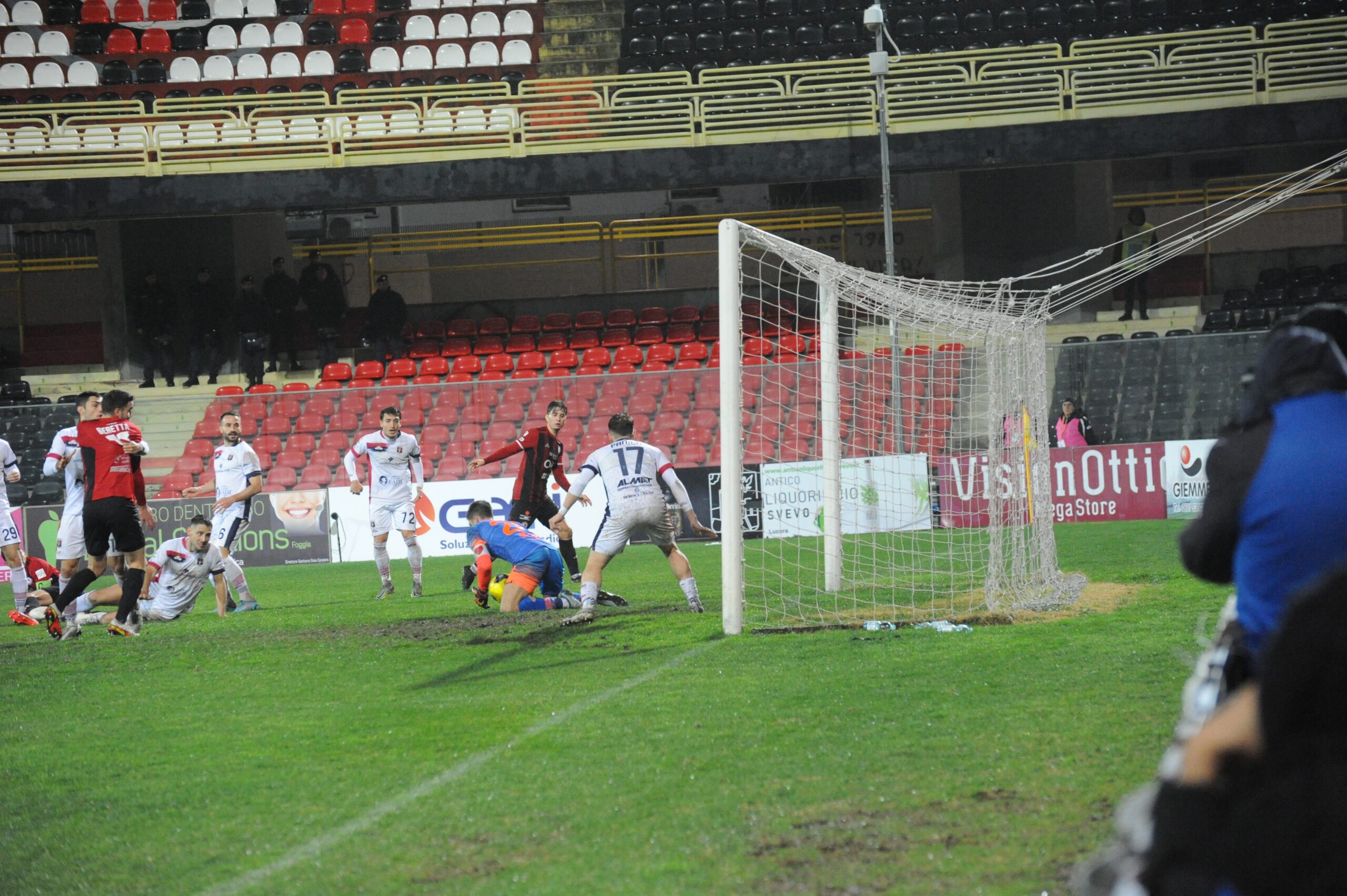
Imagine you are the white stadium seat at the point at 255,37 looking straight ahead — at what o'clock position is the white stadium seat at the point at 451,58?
the white stadium seat at the point at 451,58 is roughly at 10 o'clock from the white stadium seat at the point at 255,37.

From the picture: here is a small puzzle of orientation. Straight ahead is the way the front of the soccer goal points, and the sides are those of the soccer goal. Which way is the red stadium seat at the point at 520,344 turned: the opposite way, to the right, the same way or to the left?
to the left

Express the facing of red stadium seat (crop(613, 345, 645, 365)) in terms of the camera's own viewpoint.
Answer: facing the viewer

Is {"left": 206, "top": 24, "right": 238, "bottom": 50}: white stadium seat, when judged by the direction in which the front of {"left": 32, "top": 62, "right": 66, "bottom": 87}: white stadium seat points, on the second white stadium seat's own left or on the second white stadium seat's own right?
on the second white stadium seat's own left

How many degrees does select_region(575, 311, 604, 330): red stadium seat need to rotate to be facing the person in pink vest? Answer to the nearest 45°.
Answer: approximately 45° to its left

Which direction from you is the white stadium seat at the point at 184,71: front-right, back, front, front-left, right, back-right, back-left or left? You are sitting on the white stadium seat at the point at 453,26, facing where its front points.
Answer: right

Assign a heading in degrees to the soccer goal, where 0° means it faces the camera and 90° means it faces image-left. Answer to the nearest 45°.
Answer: approximately 90°

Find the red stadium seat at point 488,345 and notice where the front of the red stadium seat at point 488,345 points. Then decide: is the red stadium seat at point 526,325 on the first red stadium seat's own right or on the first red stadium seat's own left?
on the first red stadium seat's own left

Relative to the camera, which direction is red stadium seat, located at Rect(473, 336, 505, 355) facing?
toward the camera

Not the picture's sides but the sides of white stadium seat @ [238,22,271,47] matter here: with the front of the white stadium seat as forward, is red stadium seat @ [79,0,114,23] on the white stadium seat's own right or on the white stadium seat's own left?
on the white stadium seat's own right

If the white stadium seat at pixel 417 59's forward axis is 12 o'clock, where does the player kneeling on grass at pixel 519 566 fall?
The player kneeling on grass is roughly at 12 o'clock from the white stadium seat.

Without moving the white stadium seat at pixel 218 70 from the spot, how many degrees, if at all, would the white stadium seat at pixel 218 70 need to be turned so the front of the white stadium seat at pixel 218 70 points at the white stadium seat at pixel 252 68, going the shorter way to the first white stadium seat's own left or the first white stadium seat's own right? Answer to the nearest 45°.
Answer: approximately 90° to the first white stadium seat's own left

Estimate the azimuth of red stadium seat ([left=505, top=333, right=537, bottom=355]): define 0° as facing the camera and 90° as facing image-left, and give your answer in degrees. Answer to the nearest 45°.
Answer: approximately 0°

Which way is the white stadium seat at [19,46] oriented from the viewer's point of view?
toward the camera

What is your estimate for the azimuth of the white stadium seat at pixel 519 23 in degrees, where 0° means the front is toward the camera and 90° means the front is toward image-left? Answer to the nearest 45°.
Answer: approximately 0°

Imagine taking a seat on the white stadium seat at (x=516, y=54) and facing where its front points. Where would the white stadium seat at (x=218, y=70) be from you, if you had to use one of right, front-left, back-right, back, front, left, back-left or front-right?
right

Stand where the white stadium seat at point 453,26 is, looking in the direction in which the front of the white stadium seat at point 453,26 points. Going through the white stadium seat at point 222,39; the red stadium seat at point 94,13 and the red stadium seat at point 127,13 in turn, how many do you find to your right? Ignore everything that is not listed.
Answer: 3
